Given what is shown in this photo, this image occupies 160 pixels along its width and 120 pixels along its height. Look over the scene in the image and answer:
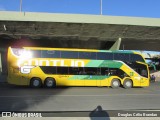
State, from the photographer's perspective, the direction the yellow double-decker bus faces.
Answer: facing to the right of the viewer

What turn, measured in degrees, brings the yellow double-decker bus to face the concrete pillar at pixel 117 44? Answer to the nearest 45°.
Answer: approximately 45° to its left
